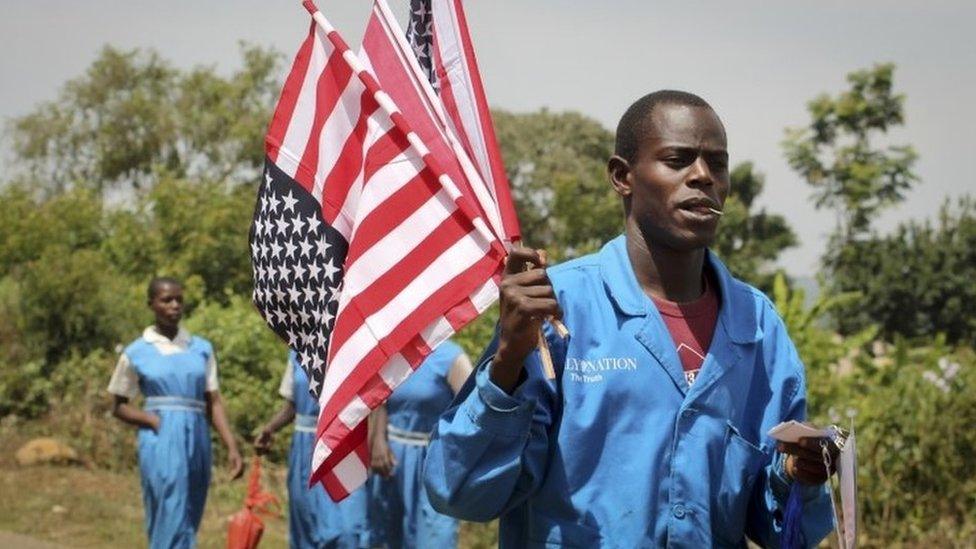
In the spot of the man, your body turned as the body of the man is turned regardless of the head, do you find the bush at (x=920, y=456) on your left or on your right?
on your left

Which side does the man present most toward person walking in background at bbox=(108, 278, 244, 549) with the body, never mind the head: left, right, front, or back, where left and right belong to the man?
back

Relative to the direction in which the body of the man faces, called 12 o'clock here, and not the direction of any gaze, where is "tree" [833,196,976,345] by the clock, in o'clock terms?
The tree is roughly at 8 o'clock from the man.

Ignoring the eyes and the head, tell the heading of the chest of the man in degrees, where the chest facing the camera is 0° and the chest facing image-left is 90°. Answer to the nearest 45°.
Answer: approximately 315°

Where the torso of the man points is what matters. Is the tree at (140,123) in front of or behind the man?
behind

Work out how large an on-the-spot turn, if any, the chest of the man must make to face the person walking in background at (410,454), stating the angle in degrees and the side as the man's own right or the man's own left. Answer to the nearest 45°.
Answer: approximately 135° to the man's own left
